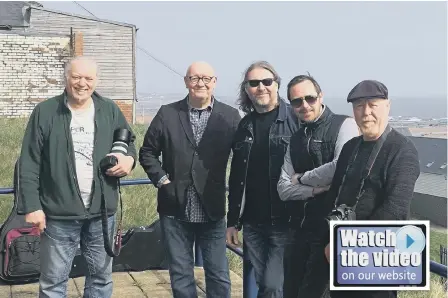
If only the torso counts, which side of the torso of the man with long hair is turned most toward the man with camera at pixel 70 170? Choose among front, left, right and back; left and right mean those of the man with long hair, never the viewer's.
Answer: right

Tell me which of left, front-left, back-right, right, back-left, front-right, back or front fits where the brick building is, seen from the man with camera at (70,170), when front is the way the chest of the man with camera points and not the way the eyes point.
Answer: back

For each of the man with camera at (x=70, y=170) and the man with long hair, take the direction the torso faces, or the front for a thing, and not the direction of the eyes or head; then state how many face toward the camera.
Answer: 2

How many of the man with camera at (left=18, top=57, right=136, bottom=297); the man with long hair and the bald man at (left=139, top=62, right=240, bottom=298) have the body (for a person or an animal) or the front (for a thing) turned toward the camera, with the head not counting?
3

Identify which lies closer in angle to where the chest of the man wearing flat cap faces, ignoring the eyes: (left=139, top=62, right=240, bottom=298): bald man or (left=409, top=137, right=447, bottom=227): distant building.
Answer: the bald man

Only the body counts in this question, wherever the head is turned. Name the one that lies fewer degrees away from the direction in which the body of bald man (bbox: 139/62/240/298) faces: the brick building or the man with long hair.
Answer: the man with long hair

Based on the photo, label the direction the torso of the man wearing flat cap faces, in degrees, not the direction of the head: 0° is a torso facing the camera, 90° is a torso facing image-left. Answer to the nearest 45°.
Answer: approximately 45°

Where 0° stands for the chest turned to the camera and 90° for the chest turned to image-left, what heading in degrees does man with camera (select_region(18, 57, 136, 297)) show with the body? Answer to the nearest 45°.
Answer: approximately 0°
